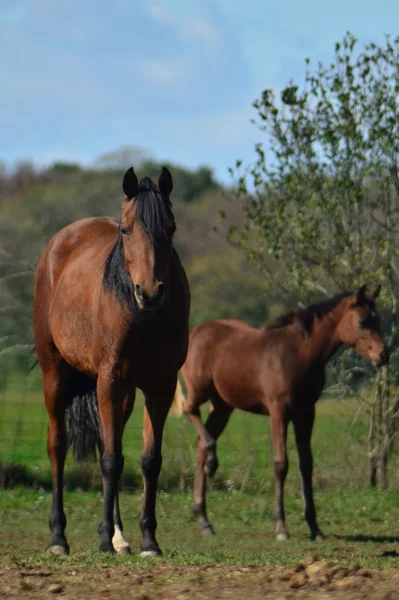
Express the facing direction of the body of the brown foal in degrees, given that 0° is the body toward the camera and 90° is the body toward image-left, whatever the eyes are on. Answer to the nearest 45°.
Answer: approximately 315°

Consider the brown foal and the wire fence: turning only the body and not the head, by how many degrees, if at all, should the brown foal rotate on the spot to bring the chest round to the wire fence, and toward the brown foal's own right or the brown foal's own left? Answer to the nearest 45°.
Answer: approximately 135° to the brown foal's own left

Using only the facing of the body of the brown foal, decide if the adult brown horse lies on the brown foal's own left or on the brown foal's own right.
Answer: on the brown foal's own right
